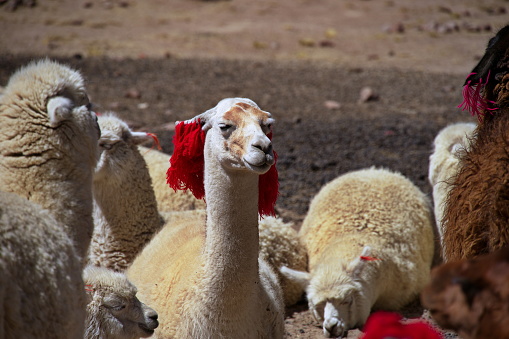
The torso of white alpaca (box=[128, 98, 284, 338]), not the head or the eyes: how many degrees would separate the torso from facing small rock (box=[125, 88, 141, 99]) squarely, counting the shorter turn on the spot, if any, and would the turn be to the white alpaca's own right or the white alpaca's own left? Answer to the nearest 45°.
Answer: approximately 135° to the white alpaca's own left

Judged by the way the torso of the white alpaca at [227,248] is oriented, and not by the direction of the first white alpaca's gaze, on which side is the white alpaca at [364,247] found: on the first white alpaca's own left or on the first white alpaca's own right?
on the first white alpaca's own left

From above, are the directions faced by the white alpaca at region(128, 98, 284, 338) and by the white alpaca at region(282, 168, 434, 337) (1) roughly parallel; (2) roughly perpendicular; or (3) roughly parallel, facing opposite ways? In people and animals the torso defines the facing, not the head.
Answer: roughly perpendicular
